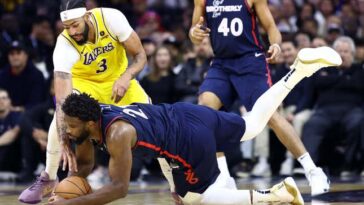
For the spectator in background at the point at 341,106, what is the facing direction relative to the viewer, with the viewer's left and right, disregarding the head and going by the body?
facing the viewer

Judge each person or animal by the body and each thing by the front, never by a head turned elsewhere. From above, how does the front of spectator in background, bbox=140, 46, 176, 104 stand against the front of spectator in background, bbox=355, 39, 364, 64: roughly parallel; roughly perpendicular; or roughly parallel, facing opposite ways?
roughly parallel

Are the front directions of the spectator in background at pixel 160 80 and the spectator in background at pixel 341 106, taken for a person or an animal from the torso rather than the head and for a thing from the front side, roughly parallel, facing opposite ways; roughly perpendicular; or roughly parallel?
roughly parallel

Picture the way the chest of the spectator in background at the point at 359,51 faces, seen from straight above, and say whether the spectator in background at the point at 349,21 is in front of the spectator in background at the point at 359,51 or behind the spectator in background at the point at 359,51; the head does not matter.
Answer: behind

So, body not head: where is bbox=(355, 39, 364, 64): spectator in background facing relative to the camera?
toward the camera

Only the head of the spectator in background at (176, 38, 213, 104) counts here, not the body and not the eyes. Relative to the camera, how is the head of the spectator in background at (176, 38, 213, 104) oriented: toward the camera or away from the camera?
toward the camera

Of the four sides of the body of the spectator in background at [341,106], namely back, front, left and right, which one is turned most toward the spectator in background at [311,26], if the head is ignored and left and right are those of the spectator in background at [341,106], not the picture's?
back

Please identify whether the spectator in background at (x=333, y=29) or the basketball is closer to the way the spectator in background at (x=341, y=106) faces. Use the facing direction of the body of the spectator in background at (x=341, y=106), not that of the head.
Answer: the basketball

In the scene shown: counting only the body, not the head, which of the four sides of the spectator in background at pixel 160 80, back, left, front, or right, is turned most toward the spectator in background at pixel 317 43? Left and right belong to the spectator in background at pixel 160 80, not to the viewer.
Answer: left

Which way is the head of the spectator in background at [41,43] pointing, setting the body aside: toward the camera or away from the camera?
toward the camera

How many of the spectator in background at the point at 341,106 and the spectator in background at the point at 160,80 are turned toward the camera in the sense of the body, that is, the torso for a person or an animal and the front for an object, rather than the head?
2

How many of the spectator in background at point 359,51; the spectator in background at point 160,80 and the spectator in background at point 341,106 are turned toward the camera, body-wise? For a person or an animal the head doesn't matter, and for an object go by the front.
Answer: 3

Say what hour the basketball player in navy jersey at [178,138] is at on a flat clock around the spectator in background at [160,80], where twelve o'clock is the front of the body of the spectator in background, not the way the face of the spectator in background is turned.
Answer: The basketball player in navy jersey is roughly at 12 o'clock from the spectator in background.
